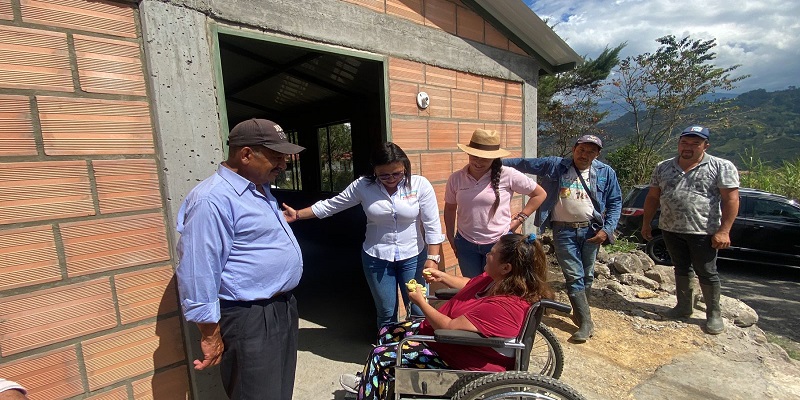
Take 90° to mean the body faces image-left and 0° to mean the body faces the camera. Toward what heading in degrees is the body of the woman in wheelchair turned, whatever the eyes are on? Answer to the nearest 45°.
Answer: approximately 90°

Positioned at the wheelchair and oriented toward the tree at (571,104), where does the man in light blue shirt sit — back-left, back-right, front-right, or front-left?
back-left

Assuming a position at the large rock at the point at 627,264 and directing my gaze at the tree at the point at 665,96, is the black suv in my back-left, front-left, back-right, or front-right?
front-right

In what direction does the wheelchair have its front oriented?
to the viewer's left

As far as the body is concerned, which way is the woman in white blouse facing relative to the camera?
toward the camera

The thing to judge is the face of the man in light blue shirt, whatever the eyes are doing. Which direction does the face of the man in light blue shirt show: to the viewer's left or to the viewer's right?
to the viewer's right

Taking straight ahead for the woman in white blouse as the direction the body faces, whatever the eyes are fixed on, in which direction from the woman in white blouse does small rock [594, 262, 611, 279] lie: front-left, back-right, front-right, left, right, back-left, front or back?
back-left

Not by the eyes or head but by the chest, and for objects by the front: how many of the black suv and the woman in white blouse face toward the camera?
1

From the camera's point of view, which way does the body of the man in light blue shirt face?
to the viewer's right

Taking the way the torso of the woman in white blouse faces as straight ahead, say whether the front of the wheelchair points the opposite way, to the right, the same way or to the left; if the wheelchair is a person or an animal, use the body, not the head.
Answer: to the right

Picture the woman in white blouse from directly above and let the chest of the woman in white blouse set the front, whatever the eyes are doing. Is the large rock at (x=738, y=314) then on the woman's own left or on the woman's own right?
on the woman's own left

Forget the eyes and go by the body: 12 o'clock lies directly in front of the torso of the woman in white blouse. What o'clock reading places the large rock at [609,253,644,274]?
The large rock is roughly at 8 o'clock from the woman in white blouse.
